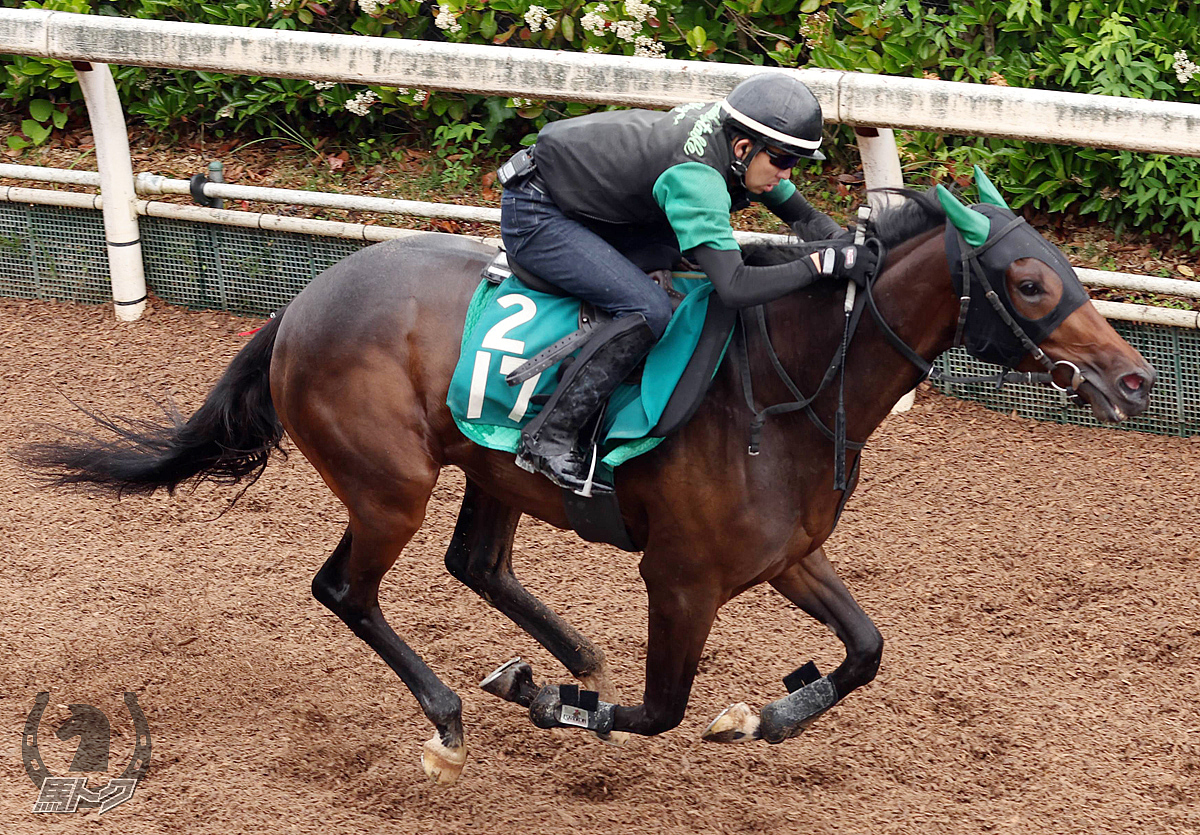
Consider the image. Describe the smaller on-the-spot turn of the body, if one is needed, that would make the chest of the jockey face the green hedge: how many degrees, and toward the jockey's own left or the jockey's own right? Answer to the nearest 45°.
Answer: approximately 90° to the jockey's own left

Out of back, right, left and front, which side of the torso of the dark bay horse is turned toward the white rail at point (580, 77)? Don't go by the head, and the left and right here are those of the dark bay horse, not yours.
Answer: left

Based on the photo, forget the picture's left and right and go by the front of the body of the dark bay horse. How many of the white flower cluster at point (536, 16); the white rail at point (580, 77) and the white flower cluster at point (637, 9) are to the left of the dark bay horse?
3

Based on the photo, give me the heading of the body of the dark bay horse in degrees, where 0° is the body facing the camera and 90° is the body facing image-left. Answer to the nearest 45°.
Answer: approximately 270°

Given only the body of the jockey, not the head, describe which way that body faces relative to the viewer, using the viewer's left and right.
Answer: facing to the right of the viewer
